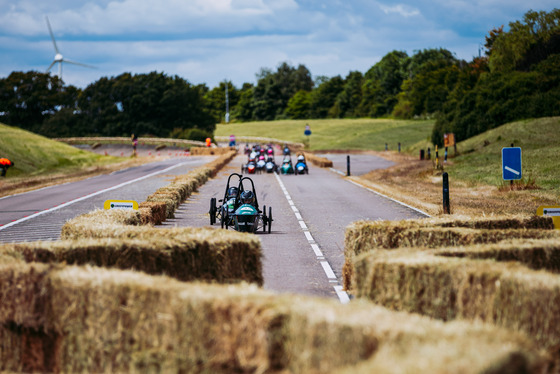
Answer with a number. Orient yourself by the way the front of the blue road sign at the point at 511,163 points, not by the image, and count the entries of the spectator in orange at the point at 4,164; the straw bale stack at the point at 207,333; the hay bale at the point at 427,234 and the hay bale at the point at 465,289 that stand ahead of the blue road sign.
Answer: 3

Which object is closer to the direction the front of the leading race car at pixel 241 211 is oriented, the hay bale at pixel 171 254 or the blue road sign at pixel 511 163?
the hay bale

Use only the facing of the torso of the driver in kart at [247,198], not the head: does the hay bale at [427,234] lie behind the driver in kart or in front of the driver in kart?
in front

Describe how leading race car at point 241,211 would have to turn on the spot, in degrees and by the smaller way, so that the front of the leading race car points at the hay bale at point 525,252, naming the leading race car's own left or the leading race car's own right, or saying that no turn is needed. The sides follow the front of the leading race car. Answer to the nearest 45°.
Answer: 0° — it already faces it

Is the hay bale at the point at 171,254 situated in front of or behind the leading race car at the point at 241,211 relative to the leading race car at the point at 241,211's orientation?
in front

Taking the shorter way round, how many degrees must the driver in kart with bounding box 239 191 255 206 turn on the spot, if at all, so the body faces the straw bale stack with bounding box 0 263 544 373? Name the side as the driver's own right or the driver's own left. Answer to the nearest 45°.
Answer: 0° — they already face it

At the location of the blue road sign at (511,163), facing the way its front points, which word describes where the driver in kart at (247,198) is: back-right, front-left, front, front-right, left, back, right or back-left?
front-right

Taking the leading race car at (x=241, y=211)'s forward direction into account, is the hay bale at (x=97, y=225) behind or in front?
in front

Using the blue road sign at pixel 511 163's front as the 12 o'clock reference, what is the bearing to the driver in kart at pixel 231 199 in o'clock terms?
The driver in kart is roughly at 2 o'clock from the blue road sign.

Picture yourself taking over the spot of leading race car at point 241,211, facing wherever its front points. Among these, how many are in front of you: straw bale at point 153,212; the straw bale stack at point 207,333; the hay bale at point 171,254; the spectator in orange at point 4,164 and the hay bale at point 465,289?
3

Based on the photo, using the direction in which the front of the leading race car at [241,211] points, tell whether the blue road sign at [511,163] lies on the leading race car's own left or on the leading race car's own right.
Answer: on the leading race car's own left

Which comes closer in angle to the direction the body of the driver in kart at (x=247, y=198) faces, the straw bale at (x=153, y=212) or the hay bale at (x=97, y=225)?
the hay bale

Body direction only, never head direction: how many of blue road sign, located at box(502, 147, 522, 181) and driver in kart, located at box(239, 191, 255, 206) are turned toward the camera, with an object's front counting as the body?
2
